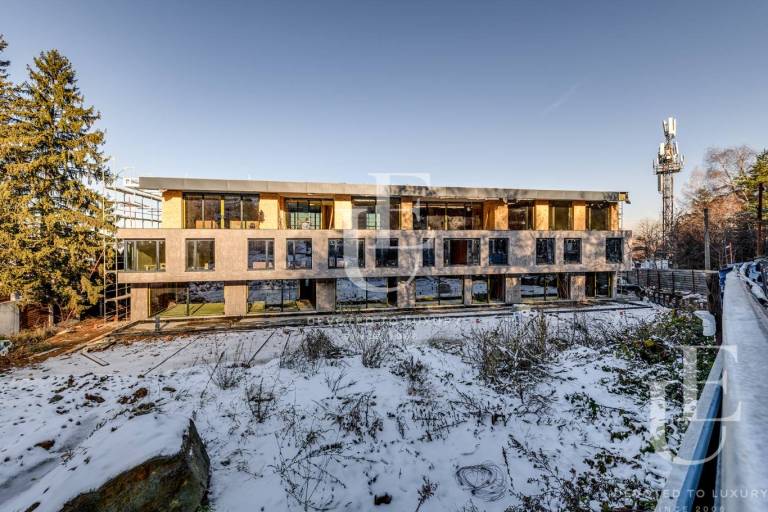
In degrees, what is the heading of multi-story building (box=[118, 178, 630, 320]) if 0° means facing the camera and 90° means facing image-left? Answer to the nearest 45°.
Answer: approximately 0°

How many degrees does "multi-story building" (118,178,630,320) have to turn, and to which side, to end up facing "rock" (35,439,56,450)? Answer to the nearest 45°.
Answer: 0° — it already faces it

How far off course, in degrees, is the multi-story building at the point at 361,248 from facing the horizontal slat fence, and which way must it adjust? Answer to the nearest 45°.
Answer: approximately 90° to its left

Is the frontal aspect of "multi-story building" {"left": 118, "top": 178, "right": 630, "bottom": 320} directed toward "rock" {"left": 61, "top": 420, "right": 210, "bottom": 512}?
yes

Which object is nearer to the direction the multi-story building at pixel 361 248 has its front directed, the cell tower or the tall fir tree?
the tall fir tree

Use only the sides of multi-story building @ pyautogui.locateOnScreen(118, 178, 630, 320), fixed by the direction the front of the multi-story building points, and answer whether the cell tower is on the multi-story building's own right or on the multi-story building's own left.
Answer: on the multi-story building's own left

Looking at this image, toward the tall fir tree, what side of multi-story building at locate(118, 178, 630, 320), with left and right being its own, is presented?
right

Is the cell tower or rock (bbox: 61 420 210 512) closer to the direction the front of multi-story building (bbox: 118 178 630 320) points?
the rock

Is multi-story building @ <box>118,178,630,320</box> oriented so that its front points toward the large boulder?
yes
